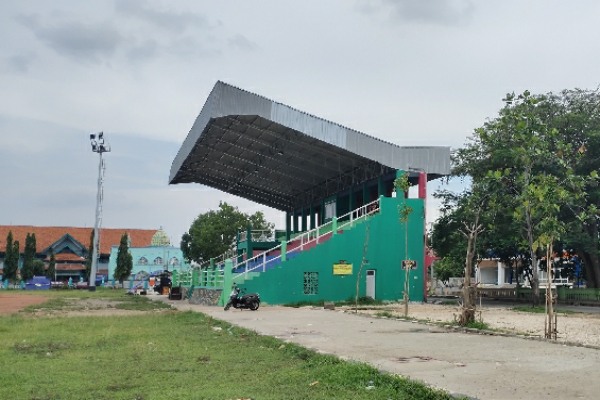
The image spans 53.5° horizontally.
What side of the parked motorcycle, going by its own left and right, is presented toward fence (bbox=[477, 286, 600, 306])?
back

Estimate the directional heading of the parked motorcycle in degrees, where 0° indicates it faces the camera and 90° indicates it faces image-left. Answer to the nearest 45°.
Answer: approximately 90°

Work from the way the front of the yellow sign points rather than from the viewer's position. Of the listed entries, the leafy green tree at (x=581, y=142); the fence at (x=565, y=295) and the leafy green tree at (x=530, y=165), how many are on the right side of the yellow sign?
0

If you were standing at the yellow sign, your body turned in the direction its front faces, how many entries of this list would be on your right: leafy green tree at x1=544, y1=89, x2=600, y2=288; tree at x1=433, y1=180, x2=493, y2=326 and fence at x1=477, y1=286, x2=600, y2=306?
0

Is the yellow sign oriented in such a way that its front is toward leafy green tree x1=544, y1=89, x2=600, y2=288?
no

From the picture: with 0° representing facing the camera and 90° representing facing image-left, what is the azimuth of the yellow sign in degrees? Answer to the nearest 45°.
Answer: approximately 0°

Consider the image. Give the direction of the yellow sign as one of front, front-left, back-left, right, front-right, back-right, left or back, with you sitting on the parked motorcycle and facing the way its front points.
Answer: back-right

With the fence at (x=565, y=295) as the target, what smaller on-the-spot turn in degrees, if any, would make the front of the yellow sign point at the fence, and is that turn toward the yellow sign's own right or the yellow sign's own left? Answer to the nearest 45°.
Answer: approximately 90° to the yellow sign's own left

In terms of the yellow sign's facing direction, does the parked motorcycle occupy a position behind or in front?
in front

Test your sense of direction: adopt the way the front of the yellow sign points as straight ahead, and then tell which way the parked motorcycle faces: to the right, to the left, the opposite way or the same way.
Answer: to the right
